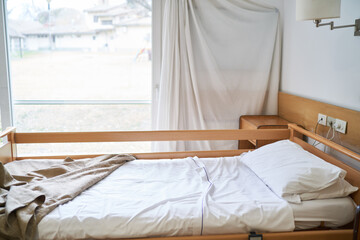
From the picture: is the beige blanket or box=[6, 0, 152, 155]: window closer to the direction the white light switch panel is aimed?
the beige blanket

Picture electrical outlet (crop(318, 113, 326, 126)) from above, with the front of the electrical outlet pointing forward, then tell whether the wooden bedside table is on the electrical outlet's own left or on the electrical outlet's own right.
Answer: on the electrical outlet's own right

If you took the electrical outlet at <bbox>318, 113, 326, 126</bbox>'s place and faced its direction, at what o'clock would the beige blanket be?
The beige blanket is roughly at 12 o'clock from the electrical outlet.

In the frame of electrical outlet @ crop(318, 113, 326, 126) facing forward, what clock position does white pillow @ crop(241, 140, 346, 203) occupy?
The white pillow is roughly at 11 o'clock from the electrical outlet.

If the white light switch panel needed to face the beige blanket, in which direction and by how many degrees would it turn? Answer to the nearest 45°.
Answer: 0° — it already faces it

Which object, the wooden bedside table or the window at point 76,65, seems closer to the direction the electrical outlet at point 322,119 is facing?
the window

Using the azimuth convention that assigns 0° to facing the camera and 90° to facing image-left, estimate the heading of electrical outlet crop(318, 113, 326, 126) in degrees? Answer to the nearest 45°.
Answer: approximately 45°
